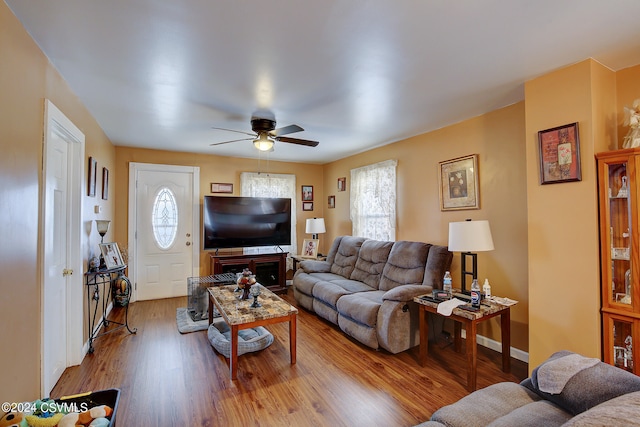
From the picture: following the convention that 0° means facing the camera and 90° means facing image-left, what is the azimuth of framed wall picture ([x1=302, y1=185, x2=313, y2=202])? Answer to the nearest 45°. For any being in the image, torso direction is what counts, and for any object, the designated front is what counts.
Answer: approximately 0°

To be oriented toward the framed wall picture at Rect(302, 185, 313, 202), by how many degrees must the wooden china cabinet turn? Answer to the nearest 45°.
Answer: approximately 45° to its right

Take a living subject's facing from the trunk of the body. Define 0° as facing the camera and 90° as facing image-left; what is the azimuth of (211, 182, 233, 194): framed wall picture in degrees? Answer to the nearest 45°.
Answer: approximately 0°

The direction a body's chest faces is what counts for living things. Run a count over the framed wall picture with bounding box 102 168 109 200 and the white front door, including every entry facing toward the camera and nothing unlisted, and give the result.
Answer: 1

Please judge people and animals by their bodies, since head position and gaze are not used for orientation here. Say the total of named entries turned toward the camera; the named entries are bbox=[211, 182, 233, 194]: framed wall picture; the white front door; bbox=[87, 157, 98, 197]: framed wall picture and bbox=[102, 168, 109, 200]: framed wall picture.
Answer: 2

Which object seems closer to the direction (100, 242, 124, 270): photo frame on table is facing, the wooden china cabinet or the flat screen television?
the wooden china cabinet

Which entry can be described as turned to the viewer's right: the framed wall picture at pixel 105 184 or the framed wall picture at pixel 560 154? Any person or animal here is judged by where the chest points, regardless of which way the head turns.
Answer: the framed wall picture at pixel 105 184

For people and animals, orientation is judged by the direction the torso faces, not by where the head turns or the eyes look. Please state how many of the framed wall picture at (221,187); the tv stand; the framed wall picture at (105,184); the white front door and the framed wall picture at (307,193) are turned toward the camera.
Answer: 4

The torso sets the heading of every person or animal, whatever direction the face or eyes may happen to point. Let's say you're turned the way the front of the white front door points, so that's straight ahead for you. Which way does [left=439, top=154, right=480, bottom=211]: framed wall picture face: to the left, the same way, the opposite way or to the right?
to the right

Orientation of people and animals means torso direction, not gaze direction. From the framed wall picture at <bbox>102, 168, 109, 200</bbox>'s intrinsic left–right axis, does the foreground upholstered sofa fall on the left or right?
on its right

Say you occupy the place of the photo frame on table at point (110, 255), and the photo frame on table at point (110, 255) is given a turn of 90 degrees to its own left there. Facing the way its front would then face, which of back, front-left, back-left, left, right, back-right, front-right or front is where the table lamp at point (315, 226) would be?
front-right

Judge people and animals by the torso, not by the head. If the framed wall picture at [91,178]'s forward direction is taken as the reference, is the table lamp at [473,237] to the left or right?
on its right

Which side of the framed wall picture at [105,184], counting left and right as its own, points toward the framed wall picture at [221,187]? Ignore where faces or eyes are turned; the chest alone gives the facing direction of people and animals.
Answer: front

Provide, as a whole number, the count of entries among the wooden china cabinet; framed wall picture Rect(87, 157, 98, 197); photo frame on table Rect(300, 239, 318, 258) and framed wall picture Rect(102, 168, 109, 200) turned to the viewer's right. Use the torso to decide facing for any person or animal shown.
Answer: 2

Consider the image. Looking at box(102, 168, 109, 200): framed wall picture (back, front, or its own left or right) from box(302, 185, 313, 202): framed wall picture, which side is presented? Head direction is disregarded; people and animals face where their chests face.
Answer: front

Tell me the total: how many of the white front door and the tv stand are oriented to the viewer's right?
0

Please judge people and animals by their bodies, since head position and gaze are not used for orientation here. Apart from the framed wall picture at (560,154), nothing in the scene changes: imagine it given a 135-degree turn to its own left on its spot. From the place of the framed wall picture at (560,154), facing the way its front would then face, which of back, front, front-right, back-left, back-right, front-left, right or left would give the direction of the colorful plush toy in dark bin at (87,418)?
back-right

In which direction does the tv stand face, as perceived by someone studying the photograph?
facing the viewer
